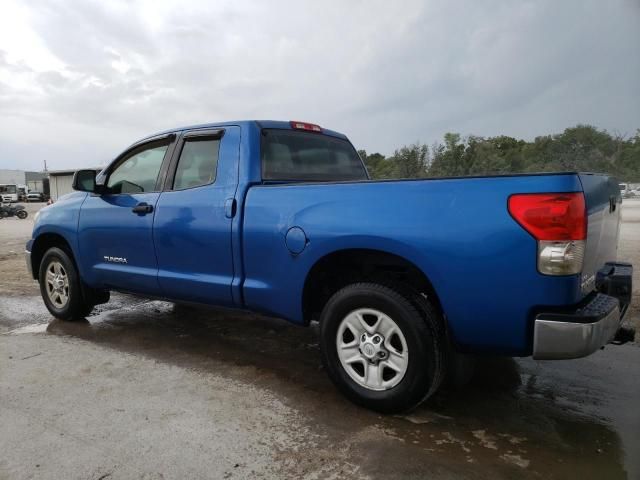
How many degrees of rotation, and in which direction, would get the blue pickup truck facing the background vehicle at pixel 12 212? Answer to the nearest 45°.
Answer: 0° — it already faces it

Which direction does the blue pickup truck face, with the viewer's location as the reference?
facing away from the viewer and to the left of the viewer
